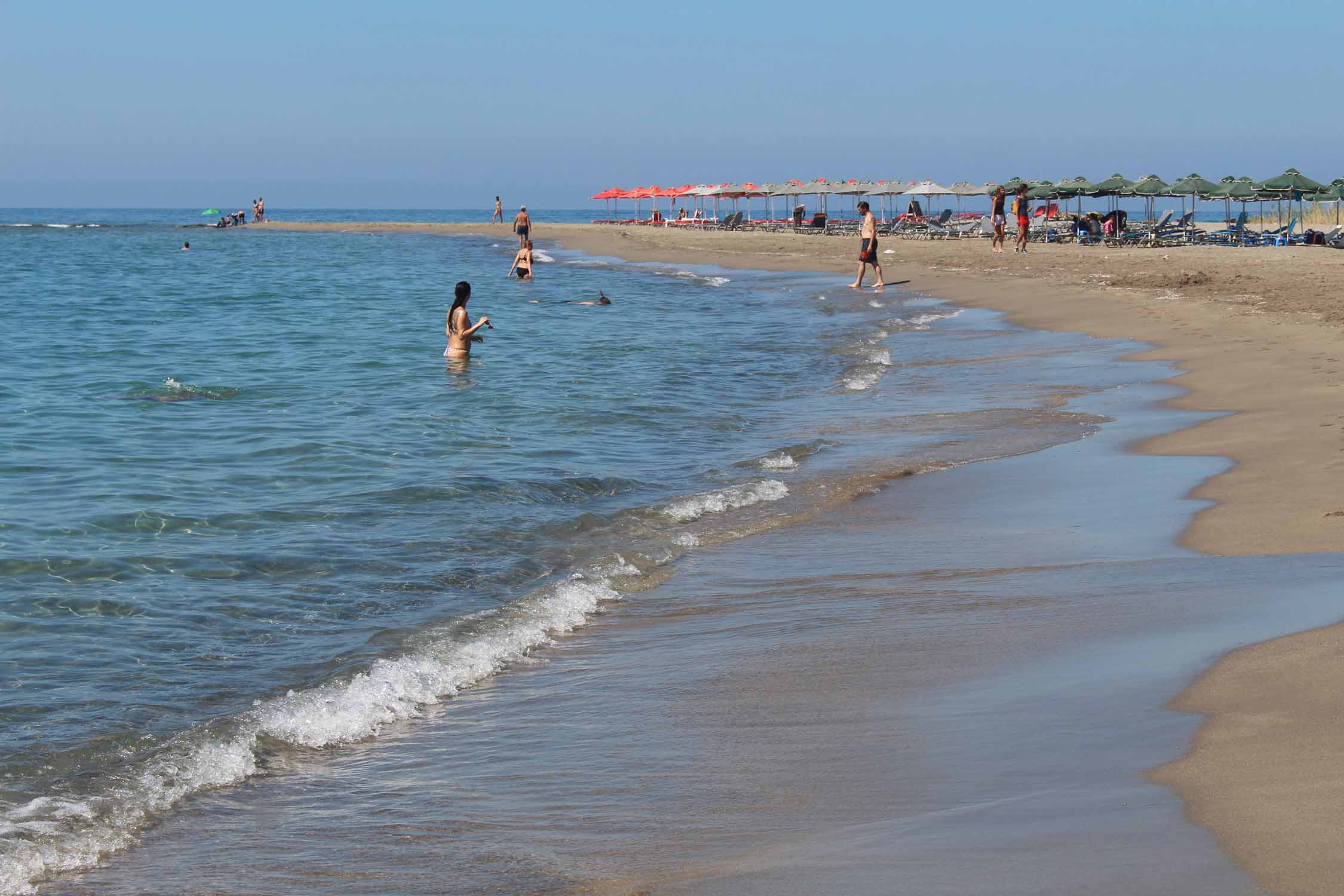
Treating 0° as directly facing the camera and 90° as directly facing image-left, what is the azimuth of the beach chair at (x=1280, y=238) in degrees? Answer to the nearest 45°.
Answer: approximately 90°

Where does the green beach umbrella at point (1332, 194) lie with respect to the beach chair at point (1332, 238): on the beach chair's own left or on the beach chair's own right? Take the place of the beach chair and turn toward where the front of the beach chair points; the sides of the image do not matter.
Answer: on the beach chair's own right

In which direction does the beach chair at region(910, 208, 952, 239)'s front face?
to the viewer's left

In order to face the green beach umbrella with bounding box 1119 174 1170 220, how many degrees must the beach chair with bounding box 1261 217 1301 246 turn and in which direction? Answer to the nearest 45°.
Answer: approximately 45° to its right

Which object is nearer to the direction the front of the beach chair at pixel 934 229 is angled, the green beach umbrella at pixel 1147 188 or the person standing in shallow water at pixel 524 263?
the person standing in shallow water

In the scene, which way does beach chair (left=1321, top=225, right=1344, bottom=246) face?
to the viewer's left

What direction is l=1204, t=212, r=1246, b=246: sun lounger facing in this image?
to the viewer's left

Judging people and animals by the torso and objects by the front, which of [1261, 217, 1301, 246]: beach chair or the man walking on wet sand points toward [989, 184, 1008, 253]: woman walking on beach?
the beach chair
